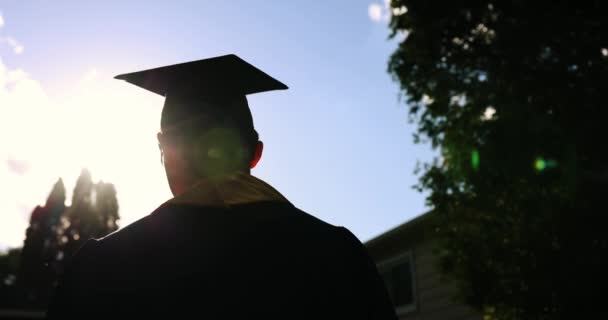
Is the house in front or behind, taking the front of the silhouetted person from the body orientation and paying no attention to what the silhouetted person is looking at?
in front

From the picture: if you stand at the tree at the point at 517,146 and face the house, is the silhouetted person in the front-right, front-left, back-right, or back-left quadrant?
back-left

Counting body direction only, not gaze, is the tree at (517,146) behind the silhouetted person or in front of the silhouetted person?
in front

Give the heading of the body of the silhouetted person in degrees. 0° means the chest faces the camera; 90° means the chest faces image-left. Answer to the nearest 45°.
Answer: approximately 180°

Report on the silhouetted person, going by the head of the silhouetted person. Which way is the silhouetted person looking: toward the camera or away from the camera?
away from the camera
